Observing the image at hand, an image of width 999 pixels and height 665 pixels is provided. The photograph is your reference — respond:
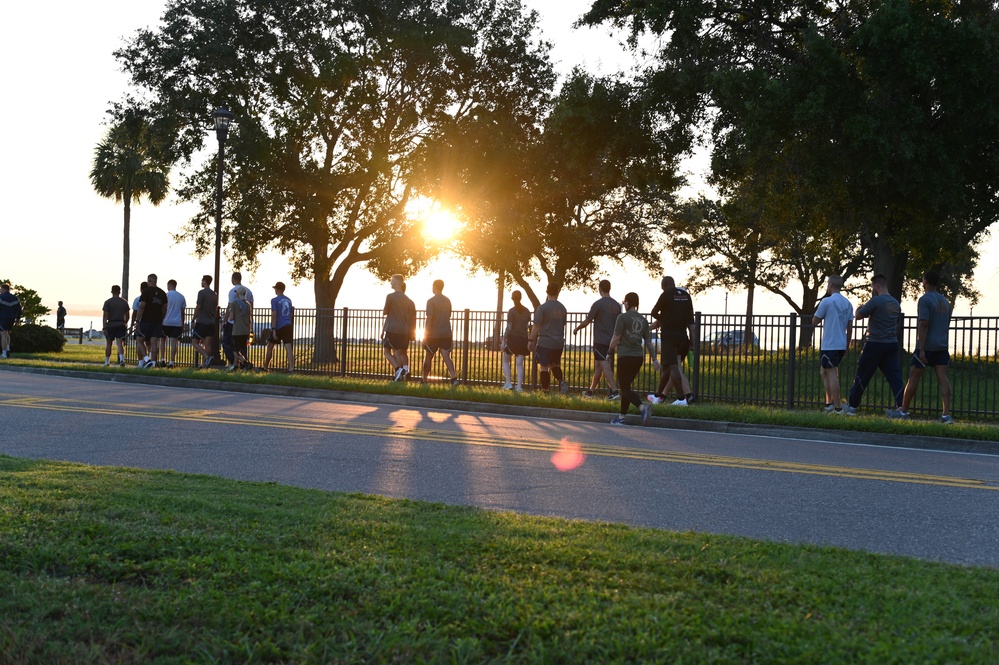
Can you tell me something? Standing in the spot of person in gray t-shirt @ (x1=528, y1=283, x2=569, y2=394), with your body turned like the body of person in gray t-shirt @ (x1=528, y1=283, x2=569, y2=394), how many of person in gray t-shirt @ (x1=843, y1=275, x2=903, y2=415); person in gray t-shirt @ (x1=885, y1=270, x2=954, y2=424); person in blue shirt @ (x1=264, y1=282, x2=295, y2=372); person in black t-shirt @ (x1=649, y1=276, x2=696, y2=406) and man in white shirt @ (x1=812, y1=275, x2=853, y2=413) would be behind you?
4

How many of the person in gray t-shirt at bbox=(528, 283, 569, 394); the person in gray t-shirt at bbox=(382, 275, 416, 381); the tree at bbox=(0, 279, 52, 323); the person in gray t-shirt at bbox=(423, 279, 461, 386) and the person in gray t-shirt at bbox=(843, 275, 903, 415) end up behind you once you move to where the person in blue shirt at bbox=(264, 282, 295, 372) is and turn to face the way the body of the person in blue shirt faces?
4

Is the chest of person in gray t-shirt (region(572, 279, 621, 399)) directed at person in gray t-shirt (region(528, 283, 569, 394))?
yes

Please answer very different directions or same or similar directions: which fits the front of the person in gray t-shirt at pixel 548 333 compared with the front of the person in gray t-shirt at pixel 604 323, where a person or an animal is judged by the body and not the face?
same or similar directions

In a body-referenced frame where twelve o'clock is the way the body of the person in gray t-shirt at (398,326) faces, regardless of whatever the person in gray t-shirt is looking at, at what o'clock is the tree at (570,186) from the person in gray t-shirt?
The tree is roughly at 2 o'clock from the person in gray t-shirt.

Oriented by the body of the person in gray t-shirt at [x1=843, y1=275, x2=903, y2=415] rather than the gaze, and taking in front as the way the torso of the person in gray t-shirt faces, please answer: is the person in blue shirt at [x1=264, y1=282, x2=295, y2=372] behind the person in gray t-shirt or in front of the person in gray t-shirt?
in front

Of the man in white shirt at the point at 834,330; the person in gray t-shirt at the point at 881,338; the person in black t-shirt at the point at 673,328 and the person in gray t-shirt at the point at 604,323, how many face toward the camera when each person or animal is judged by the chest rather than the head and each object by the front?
0

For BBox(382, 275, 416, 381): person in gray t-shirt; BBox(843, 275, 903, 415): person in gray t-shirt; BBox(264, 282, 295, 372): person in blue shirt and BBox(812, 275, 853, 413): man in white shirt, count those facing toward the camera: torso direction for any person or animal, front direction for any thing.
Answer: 0

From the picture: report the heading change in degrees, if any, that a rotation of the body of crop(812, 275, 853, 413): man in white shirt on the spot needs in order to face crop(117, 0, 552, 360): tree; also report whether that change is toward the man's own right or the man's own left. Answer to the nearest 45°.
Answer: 0° — they already face it

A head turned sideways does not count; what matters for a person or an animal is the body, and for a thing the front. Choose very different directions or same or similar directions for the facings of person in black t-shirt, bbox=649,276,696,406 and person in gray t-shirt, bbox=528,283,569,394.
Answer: same or similar directions

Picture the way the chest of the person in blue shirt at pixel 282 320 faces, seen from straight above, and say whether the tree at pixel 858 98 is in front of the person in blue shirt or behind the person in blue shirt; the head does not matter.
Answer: behind

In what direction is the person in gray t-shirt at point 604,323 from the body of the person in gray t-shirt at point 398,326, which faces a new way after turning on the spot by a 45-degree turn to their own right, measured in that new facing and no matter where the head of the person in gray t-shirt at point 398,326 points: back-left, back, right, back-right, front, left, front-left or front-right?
back-right

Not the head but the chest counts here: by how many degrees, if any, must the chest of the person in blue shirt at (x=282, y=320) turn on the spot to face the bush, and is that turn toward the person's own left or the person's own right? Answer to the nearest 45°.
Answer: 0° — they already face it

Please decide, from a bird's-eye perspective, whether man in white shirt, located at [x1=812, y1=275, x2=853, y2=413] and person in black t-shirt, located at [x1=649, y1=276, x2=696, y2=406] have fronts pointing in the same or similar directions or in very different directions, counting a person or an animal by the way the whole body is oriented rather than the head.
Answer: same or similar directions

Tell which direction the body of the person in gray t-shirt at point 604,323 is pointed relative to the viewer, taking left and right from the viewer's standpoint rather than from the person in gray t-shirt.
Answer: facing away from the viewer and to the left of the viewer

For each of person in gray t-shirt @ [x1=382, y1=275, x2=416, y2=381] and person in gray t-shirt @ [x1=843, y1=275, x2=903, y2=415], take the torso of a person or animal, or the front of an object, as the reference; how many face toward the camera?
0

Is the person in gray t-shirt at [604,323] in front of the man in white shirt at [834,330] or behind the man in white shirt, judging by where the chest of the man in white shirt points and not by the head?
in front

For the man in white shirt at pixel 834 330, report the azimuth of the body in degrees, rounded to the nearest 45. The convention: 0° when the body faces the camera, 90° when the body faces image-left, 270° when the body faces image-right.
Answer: approximately 135°

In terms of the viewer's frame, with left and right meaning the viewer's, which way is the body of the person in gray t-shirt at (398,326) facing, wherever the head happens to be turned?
facing away from the viewer and to the left of the viewer

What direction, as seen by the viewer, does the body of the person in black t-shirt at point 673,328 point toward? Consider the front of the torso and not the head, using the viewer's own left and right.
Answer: facing away from the viewer and to the left of the viewer

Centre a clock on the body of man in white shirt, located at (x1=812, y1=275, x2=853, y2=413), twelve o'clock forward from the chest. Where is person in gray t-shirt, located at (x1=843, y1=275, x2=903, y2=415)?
The person in gray t-shirt is roughly at 5 o'clock from the man in white shirt.

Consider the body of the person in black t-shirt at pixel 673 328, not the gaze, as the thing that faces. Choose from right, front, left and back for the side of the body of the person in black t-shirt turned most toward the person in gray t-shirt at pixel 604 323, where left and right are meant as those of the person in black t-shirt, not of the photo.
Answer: front
